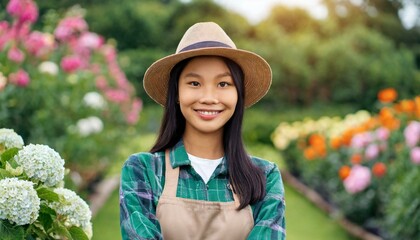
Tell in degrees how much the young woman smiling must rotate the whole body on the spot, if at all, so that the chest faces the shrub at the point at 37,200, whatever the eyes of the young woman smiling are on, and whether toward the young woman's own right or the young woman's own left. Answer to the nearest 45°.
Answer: approximately 90° to the young woman's own right

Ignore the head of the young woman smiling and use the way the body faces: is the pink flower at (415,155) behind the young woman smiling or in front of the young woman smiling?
behind

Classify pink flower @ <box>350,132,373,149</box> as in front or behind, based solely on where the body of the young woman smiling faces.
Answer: behind

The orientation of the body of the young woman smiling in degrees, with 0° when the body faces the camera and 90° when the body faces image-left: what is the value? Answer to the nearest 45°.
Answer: approximately 0°

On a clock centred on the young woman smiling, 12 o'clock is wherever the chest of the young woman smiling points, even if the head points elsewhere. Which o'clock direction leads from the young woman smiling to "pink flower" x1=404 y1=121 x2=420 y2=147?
The pink flower is roughly at 7 o'clock from the young woman smiling.
